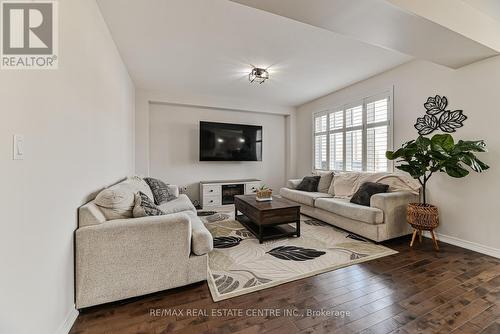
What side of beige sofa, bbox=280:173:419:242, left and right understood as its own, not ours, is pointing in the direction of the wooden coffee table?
front

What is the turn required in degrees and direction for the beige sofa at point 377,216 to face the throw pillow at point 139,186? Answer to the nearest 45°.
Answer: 0° — it already faces it

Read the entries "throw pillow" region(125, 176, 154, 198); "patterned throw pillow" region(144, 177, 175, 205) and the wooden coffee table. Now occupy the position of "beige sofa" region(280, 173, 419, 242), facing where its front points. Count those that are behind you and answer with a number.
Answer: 0

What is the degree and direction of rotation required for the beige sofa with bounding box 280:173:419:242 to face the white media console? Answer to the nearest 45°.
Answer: approximately 45° to its right

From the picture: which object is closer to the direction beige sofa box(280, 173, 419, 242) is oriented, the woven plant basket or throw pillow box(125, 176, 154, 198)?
the throw pillow

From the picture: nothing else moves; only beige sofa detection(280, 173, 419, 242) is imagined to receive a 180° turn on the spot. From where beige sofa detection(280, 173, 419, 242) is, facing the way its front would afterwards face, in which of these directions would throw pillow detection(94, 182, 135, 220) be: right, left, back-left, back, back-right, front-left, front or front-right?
back

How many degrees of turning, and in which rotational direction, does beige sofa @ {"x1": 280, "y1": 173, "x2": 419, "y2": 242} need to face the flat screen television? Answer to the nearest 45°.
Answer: approximately 45° to its right

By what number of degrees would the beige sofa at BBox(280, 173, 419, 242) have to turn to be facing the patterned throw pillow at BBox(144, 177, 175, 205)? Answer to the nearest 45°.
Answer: approximately 45° to its right

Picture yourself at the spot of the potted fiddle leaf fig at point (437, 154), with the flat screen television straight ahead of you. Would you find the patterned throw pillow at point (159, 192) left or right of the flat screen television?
left

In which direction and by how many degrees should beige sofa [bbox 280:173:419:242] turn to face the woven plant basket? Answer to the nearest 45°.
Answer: approximately 135° to its left

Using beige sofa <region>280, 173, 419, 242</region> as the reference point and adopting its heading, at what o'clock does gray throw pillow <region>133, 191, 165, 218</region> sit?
The gray throw pillow is roughly at 12 o'clock from the beige sofa.

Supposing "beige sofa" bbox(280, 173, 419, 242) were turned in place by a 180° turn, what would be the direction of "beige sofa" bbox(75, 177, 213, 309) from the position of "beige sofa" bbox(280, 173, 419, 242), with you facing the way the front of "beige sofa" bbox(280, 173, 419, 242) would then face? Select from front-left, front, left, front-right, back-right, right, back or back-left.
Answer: back
